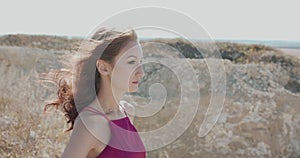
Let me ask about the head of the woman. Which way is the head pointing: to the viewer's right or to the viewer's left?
to the viewer's right

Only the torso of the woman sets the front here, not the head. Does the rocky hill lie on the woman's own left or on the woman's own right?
on the woman's own left

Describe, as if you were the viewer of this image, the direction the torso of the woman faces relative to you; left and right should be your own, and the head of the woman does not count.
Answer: facing the viewer and to the right of the viewer
